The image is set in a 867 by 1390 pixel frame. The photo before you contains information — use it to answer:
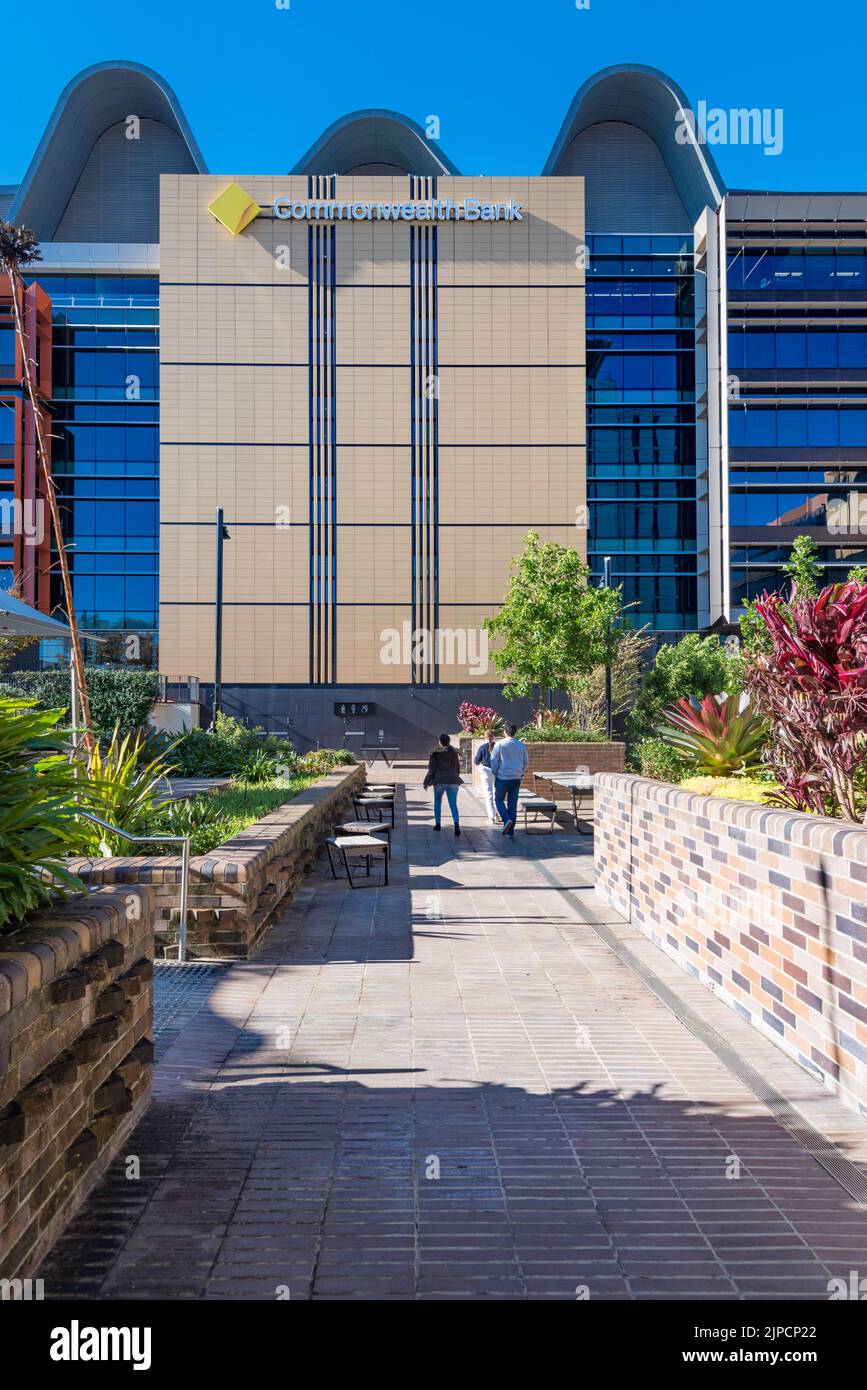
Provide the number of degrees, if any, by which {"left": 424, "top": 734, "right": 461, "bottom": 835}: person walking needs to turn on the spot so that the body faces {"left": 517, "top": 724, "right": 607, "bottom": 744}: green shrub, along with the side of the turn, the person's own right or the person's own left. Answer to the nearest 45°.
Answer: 0° — they already face it

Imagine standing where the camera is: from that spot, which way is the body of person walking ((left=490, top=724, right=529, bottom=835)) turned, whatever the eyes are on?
away from the camera

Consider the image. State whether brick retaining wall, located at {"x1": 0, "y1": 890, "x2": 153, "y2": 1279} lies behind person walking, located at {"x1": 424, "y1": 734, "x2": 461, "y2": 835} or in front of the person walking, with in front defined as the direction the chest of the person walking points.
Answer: behind

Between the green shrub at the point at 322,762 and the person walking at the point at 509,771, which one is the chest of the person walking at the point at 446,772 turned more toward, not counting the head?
the green shrub

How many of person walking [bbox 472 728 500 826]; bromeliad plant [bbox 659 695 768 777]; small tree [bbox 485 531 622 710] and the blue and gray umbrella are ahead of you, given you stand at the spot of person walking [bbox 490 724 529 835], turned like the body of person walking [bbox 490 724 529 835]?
2

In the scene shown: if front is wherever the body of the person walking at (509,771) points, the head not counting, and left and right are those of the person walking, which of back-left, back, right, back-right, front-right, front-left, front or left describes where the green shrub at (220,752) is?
front-left

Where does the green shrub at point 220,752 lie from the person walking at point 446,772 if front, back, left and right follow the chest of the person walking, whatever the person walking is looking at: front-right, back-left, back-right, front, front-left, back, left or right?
front-left

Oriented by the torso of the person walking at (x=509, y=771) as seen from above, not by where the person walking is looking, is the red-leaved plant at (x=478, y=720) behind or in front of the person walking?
in front

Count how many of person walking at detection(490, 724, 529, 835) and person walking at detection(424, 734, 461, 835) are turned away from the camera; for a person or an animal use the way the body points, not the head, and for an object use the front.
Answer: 2

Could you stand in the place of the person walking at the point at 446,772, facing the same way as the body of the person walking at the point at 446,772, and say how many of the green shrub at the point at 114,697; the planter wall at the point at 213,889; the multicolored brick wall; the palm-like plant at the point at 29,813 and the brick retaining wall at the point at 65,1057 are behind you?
4

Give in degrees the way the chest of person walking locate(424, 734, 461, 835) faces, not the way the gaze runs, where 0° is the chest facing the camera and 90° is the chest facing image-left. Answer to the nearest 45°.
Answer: approximately 180°

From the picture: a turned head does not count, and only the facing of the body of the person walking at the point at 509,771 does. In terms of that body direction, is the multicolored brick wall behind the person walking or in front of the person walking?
behind

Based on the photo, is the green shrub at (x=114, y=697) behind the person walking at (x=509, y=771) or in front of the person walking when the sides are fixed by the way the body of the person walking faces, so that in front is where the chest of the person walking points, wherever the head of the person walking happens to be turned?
in front
